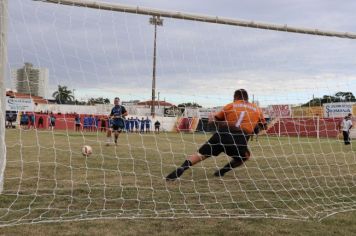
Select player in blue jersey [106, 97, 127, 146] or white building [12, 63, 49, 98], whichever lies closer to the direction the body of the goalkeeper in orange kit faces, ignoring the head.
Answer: the player in blue jersey

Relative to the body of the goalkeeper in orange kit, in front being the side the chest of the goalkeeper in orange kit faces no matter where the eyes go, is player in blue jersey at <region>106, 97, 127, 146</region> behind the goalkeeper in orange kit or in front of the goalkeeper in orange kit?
in front

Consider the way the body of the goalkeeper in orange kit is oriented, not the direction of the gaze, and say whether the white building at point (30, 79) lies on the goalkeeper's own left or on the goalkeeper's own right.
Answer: on the goalkeeper's own left

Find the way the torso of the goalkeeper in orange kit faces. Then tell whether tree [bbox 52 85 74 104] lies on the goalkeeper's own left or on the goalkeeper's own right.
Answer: on the goalkeeper's own left

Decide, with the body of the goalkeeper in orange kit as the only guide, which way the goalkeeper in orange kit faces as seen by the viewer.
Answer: away from the camera
